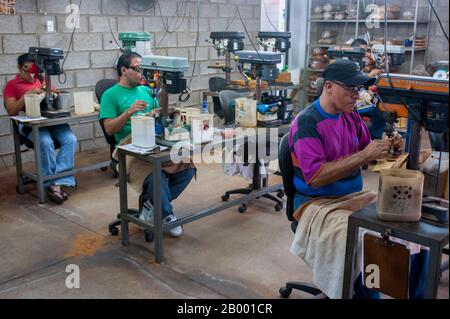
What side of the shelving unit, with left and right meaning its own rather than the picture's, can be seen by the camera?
front

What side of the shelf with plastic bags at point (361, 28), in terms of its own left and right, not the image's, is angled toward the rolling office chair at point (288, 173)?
front

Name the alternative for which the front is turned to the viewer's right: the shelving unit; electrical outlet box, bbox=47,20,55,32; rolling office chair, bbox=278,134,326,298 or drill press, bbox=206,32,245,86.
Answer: the rolling office chair

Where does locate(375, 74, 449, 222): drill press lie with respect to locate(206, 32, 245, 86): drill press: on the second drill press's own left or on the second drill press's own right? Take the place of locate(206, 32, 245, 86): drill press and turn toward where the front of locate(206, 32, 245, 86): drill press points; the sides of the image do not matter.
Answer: on the second drill press's own left

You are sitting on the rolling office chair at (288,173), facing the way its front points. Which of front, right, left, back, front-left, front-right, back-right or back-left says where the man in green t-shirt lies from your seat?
back-left

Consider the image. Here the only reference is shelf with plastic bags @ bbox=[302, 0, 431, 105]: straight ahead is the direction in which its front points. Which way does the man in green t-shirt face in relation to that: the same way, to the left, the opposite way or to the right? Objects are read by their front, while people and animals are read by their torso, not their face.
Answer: to the left

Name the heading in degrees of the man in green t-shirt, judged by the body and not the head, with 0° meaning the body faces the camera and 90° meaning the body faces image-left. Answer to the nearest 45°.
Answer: approximately 315°

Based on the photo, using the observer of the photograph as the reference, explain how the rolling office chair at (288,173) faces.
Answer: facing to the right of the viewer

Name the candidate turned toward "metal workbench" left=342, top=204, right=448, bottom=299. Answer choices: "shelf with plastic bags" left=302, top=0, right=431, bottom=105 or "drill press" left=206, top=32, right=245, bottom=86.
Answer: the shelf with plastic bags

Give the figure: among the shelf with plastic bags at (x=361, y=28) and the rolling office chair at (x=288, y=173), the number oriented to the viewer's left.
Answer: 0

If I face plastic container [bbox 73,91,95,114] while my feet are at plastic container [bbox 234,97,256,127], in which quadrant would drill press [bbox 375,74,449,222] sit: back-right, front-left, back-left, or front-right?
back-left

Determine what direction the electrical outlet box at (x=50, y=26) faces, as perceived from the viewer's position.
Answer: facing the viewer
